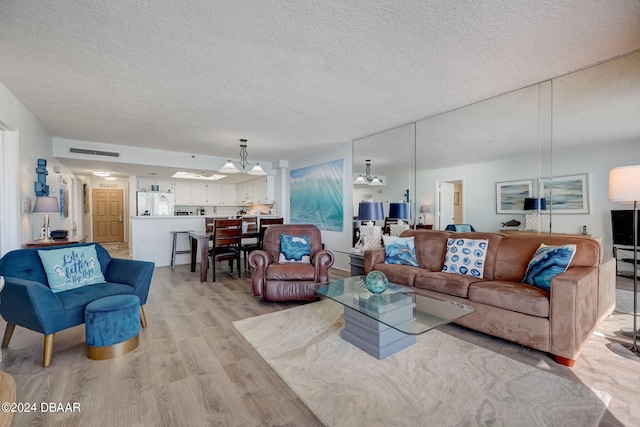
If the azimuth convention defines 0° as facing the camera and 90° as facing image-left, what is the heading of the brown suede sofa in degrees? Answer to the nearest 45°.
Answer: approximately 45°

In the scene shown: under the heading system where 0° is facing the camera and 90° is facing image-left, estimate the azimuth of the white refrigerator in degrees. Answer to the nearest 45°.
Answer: approximately 0°

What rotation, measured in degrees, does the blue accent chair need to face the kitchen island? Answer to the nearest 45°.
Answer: approximately 90° to its left

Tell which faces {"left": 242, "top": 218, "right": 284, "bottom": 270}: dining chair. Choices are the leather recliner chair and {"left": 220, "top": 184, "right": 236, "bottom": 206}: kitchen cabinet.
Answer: the kitchen cabinet

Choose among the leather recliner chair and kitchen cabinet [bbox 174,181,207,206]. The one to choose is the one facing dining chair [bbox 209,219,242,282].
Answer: the kitchen cabinet

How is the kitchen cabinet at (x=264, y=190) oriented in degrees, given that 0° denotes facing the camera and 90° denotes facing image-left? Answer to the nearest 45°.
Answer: approximately 45°
